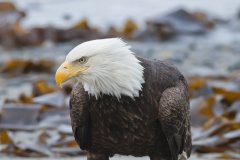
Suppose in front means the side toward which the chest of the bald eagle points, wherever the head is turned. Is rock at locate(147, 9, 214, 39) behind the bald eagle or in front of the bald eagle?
behind

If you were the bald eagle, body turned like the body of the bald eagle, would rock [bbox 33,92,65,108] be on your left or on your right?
on your right

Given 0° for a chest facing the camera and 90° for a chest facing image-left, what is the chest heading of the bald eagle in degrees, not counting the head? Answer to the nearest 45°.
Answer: approximately 45°

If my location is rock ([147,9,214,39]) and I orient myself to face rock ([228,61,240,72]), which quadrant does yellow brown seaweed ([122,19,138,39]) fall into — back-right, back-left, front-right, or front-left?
back-right

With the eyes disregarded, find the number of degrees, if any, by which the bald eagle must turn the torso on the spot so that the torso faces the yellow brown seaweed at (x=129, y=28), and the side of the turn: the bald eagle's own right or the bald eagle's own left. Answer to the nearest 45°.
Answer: approximately 135° to the bald eagle's own right

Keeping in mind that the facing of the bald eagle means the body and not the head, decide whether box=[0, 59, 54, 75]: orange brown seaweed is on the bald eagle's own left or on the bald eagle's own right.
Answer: on the bald eagle's own right

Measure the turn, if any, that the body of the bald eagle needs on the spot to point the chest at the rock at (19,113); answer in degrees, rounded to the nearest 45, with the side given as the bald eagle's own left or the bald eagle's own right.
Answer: approximately 90° to the bald eagle's own right
